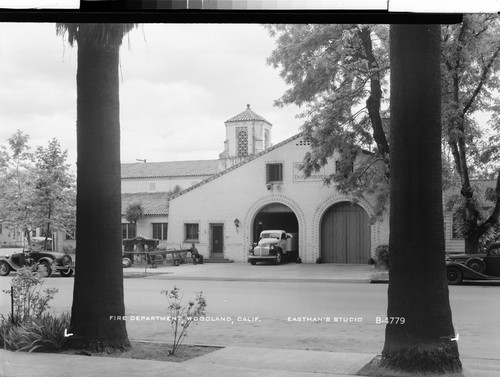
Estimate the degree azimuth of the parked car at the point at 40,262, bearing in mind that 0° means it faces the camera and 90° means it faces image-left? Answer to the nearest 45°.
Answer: approximately 135°

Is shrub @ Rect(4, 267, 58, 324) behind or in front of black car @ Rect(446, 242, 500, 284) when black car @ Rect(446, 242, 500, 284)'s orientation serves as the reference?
in front

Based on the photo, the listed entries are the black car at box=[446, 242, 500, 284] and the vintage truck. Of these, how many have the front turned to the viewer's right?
0

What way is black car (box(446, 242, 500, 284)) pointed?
to the viewer's left

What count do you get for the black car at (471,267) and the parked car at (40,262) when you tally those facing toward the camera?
0

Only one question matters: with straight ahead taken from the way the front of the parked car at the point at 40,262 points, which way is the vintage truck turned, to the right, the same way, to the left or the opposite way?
to the left

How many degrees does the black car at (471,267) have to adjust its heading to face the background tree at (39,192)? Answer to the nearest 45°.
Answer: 0° — it already faces it

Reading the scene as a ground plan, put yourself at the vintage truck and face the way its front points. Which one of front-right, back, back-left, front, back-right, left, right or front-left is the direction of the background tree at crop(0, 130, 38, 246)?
front-right
